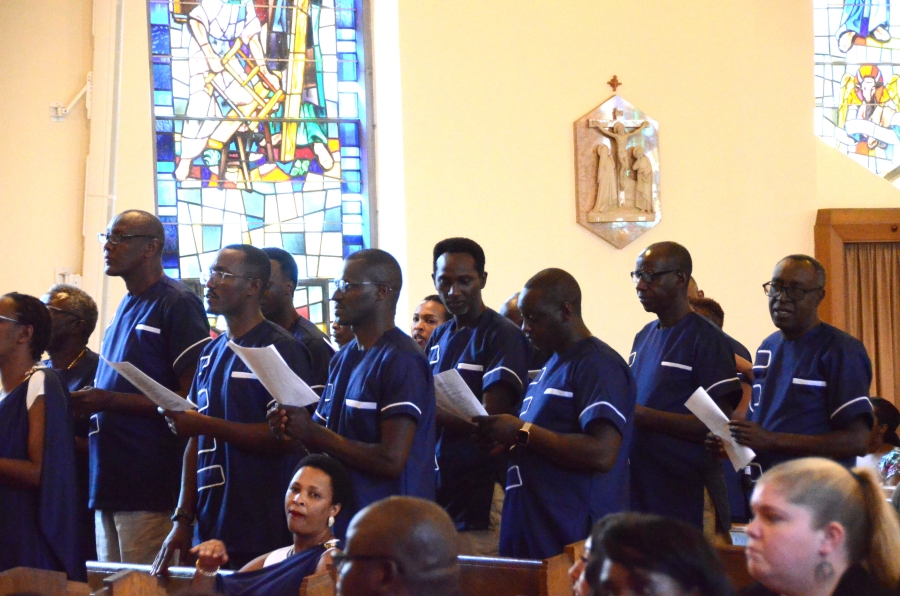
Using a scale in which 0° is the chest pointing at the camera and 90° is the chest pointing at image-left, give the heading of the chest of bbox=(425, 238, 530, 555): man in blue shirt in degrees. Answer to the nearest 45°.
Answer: approximately 45°

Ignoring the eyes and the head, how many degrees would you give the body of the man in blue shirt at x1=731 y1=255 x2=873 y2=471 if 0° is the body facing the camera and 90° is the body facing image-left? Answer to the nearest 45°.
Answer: approximately 45°

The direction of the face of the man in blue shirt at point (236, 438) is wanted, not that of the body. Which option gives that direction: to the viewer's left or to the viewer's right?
to the viewer's left

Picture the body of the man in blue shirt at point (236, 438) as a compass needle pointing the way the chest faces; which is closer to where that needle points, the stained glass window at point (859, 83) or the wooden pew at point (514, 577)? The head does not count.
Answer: the wooden pew

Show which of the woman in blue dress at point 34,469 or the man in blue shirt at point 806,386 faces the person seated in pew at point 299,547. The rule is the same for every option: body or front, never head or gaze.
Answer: the man in blue shirt
